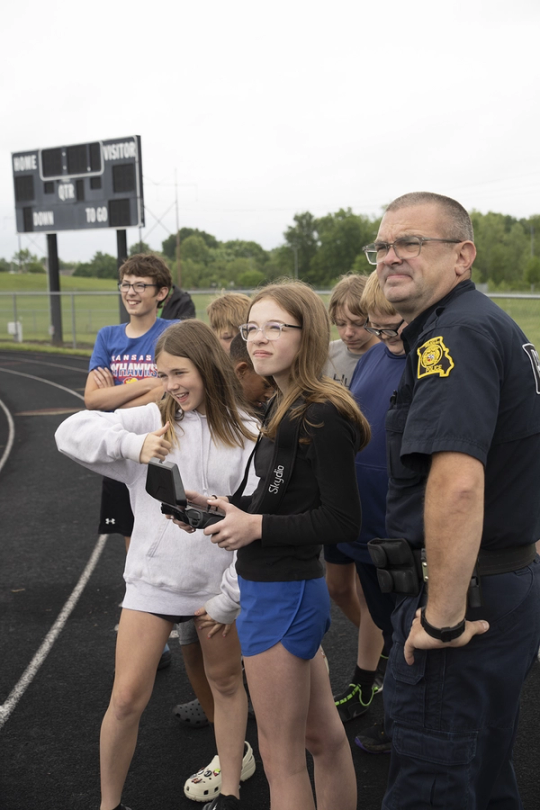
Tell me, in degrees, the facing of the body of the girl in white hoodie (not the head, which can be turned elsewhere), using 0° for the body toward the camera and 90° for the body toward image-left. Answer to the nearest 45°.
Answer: approximately 0°

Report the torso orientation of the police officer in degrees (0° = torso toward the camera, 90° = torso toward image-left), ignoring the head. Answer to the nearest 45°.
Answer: approximately 90°

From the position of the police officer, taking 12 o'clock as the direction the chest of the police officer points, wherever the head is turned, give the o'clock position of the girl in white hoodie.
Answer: The girl in white hoodie is roughly at 1 o'clock from the police officer.

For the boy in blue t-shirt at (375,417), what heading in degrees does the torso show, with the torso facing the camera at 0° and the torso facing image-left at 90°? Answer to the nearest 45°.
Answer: approximately 45°

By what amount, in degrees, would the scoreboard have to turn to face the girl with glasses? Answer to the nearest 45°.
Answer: approximately 45° to its left

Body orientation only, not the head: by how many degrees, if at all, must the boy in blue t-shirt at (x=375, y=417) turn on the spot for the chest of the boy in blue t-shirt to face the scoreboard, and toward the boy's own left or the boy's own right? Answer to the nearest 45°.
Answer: approximately 90° to the boy's own right

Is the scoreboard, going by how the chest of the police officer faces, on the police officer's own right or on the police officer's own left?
on the police officer's own right

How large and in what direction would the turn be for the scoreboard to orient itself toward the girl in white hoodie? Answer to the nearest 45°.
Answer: approximately 45° to its left

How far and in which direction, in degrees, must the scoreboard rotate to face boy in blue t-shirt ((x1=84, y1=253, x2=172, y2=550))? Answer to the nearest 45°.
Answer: approximately 45° to its left
